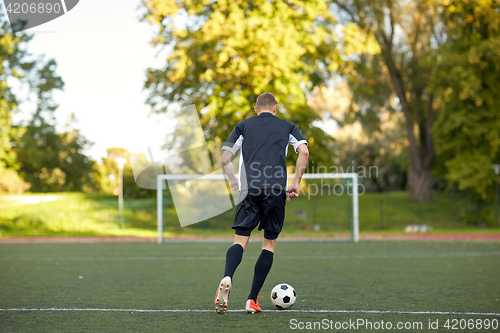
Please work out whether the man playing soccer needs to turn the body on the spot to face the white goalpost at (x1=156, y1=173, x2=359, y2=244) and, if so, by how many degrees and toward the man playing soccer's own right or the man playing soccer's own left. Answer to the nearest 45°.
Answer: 0° — they already face it

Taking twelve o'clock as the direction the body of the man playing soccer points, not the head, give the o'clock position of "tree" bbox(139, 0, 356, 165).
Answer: The tree is roughly at 12 o'clock from the man playing soccer.

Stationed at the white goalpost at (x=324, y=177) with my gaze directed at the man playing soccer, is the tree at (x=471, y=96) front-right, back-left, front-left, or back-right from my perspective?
back-left

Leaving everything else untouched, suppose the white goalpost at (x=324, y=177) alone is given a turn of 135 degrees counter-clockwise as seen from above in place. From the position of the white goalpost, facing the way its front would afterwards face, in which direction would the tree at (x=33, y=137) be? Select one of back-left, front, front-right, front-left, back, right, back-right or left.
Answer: left

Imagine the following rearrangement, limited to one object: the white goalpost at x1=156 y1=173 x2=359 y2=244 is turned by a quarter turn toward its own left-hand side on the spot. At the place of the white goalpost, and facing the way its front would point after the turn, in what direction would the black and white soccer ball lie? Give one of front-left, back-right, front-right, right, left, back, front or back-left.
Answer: right

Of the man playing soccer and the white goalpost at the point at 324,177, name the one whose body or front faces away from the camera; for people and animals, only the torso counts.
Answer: the man playing soccer

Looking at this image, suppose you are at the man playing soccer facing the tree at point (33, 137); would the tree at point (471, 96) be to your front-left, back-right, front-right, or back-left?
front-right

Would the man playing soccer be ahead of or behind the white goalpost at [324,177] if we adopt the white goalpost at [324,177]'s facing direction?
ahead

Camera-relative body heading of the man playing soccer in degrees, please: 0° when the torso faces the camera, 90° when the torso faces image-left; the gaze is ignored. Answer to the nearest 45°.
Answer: approximately 180°

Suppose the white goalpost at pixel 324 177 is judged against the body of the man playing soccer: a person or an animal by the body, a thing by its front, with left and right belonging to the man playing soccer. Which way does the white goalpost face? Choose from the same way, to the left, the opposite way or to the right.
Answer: the opposite way

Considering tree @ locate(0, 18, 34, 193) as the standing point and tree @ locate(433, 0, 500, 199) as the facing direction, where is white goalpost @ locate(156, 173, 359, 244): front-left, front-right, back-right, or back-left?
front-right

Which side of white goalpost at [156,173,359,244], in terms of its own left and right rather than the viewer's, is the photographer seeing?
front

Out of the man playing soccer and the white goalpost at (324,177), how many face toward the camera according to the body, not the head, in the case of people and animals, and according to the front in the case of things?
1
